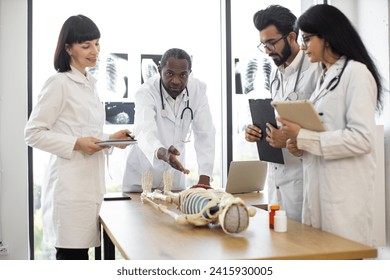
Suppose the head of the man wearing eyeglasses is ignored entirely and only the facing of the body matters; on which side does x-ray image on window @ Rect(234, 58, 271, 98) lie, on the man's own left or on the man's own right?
on the man's own right

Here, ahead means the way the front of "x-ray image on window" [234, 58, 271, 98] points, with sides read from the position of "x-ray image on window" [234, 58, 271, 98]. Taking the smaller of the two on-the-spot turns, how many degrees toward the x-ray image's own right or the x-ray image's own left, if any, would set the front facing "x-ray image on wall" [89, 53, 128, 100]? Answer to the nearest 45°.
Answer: approximately 90° to the x-ray image's own right

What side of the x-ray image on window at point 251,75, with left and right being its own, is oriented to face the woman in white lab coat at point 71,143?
front

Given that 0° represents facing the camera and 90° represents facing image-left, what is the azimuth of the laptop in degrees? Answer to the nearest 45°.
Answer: approximately 180°

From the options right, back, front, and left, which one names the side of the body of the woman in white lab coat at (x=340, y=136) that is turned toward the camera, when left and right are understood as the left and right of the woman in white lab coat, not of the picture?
left

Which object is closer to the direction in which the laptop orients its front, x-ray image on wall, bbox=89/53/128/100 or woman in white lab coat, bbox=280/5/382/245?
the x-ray image on wall

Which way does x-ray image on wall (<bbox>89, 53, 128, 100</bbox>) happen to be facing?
toward the camera

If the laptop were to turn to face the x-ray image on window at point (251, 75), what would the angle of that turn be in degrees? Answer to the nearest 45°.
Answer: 0° — it already faces it

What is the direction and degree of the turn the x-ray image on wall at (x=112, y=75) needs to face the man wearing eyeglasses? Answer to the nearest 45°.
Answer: approximately 45° to its left

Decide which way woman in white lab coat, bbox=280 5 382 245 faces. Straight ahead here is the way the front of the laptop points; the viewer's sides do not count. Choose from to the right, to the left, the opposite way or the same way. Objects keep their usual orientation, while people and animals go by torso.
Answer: to the left

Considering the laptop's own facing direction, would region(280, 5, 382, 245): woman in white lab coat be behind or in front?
behind

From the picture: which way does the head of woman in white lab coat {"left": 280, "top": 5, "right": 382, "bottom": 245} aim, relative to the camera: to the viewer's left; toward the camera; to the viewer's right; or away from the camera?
to the viewer's left

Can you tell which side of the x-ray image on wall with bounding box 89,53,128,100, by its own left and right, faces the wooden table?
front

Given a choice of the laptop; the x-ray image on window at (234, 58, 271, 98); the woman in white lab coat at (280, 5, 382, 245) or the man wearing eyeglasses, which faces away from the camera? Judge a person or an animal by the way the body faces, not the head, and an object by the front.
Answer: the laptop
